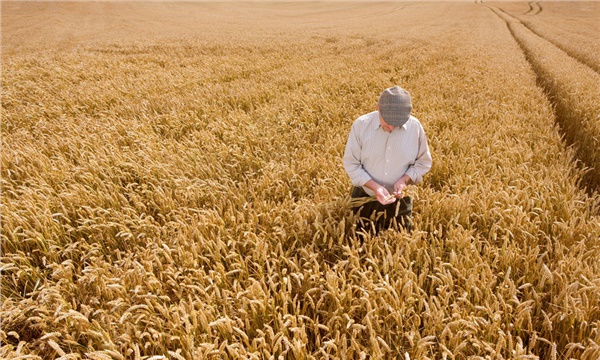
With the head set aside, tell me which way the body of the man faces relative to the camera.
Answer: toward the camera
